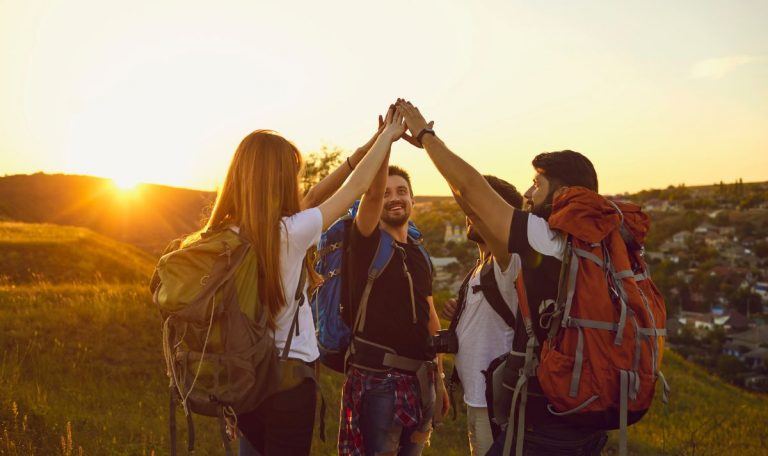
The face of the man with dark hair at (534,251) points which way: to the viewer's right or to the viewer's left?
to the viewer's left

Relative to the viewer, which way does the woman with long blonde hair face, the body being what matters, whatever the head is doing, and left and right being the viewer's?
facing away from the viewer and to the right of the viewer

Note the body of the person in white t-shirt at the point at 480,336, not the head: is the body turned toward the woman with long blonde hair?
yes

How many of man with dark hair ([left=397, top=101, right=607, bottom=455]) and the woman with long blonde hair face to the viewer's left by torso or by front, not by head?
1

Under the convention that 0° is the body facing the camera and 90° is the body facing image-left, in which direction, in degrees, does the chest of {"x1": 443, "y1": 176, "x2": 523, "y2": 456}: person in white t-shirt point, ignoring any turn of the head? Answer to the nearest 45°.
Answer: approximately 45°

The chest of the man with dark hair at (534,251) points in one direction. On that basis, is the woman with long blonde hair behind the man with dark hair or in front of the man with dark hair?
in front

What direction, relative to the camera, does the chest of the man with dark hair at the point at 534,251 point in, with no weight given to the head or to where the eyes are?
to the viewer's left
